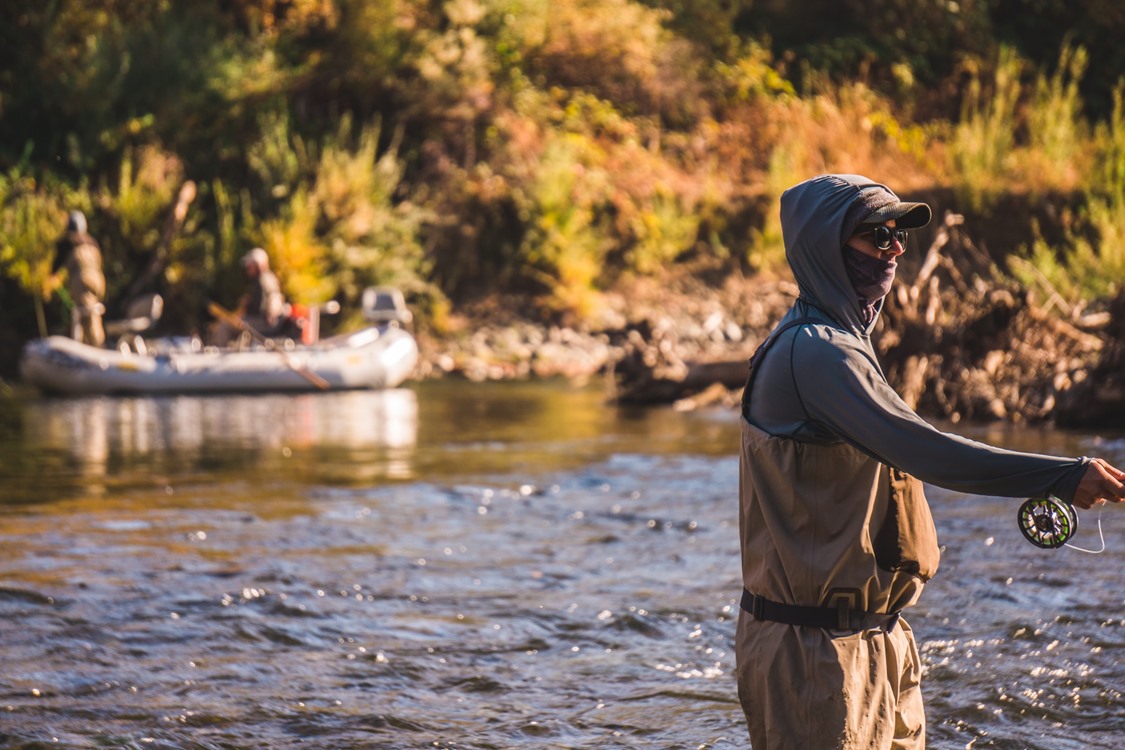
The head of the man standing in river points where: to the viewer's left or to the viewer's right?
to the viewer's right

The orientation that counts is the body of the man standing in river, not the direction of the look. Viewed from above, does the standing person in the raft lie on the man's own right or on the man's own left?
on the man's own left

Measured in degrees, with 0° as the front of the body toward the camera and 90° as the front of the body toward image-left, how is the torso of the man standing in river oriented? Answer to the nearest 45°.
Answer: approximately 270°

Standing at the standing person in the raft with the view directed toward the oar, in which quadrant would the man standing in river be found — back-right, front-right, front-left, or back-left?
front-right

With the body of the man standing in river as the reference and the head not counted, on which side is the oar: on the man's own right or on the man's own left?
on the man's own left
